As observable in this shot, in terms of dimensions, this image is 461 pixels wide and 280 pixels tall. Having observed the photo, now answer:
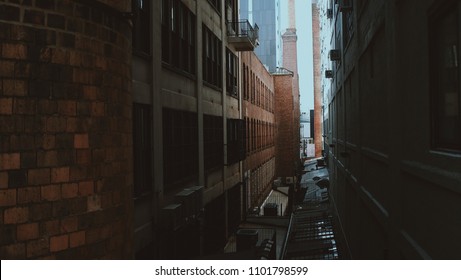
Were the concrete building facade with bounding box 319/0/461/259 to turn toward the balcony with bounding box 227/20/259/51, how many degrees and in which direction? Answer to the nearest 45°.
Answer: approximately 45° to its right

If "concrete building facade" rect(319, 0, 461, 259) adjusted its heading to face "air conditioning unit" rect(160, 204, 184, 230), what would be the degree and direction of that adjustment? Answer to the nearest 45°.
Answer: approximately 45° to its right

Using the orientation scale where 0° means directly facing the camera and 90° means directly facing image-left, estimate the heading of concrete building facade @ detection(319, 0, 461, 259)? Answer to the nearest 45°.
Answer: approximately 90°
